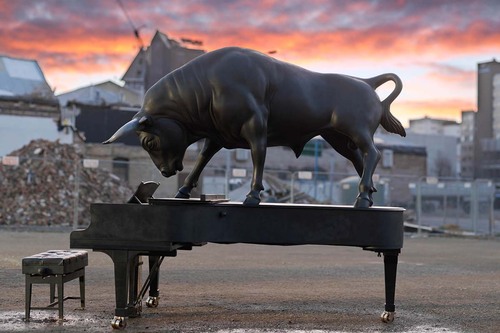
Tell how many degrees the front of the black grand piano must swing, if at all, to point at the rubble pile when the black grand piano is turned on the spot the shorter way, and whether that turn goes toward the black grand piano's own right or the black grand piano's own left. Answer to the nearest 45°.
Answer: approximately 90° to the black grand piano's own right

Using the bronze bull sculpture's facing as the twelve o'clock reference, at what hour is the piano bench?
The piano bench is roughly at 12 o'clock from the bronze bull sculpture.

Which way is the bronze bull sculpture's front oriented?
to the viewer's left

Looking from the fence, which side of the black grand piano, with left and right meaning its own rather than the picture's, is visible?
right

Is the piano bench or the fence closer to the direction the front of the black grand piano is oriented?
the piano bench

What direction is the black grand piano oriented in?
to the viewer's left

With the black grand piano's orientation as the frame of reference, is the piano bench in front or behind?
in front
